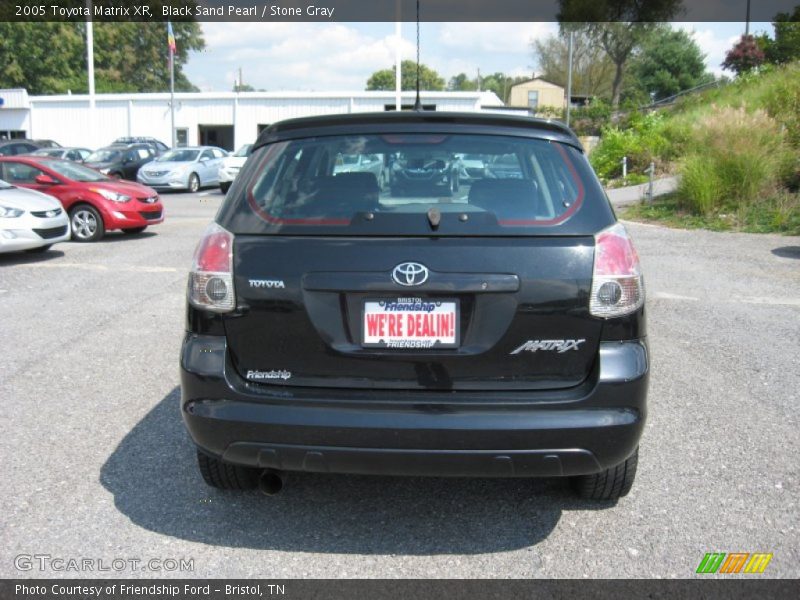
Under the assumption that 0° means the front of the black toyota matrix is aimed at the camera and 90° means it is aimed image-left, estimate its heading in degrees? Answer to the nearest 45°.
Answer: approximately 180°

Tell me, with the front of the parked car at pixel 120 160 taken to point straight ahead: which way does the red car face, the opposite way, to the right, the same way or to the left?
to the left

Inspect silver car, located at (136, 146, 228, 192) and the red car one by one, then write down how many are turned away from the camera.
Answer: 0

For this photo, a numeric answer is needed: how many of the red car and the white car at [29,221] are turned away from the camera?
0

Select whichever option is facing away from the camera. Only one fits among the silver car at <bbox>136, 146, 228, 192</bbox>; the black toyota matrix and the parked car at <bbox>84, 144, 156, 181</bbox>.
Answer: the black toyota matrix

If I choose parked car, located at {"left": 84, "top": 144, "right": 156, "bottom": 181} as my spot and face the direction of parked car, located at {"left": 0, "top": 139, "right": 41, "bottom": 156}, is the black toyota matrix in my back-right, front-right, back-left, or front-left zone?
back-left

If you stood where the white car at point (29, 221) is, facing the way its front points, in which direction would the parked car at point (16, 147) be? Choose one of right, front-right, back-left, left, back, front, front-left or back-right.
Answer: back-left

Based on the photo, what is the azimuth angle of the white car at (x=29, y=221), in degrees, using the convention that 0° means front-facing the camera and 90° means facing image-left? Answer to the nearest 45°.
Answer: approximately 315°

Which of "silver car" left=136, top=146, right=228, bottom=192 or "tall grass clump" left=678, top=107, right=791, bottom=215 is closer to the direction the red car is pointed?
the tall grass clump

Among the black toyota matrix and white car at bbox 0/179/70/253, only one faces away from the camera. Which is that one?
the black toyota matrix

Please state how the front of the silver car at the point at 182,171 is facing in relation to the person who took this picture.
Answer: facing the viewer and to the left of the viewer

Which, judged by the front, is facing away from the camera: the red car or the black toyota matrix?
the black toyota matrix

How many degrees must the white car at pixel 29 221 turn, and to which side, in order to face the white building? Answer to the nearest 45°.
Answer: approximately 135° to its left

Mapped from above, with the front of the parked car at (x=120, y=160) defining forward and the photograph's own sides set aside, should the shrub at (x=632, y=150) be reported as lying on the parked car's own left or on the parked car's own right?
on the parked car's own left
